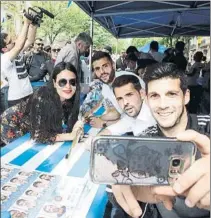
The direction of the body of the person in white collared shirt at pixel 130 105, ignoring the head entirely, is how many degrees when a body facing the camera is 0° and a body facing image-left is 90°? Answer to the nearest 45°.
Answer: approximately 45°

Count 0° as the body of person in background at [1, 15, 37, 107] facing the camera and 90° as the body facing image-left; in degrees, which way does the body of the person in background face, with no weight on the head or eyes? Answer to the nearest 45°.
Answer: approximately 315°
